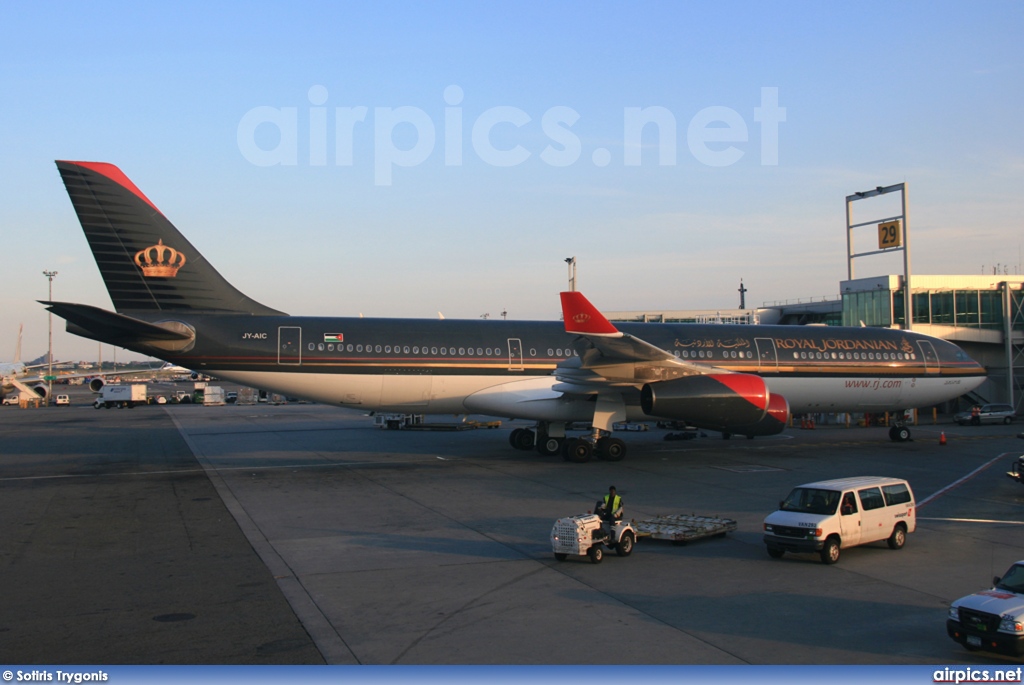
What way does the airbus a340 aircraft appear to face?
to the viewer's right

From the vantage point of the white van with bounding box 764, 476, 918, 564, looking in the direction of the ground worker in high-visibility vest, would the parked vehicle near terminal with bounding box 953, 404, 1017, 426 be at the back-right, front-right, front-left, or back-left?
back-right

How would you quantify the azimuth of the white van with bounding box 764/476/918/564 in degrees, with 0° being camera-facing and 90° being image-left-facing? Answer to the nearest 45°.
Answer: approximately 45°

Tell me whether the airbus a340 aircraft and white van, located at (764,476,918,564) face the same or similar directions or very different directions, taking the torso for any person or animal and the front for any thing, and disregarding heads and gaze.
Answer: very different directions

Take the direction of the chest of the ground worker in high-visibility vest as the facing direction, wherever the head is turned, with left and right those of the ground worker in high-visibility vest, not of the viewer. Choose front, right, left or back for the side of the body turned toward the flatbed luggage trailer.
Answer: back

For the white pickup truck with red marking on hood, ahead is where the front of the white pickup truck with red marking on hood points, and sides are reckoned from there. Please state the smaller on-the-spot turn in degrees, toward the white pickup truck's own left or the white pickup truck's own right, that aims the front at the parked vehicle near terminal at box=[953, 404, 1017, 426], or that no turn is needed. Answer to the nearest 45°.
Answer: approximately 135° to the white pickup truck's own right

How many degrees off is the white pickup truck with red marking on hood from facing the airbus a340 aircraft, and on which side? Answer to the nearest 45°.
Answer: approximately 90° to its right

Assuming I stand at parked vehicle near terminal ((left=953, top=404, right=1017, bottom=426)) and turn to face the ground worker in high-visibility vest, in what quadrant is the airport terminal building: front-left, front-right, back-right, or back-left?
back-right

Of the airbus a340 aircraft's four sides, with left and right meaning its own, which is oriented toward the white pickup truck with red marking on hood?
right

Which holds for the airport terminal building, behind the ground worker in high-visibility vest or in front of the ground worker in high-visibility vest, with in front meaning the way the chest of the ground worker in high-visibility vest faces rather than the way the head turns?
behind

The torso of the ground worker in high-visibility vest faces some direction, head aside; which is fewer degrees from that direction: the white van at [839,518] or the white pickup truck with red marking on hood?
the white pickup truck with red marking on hood
